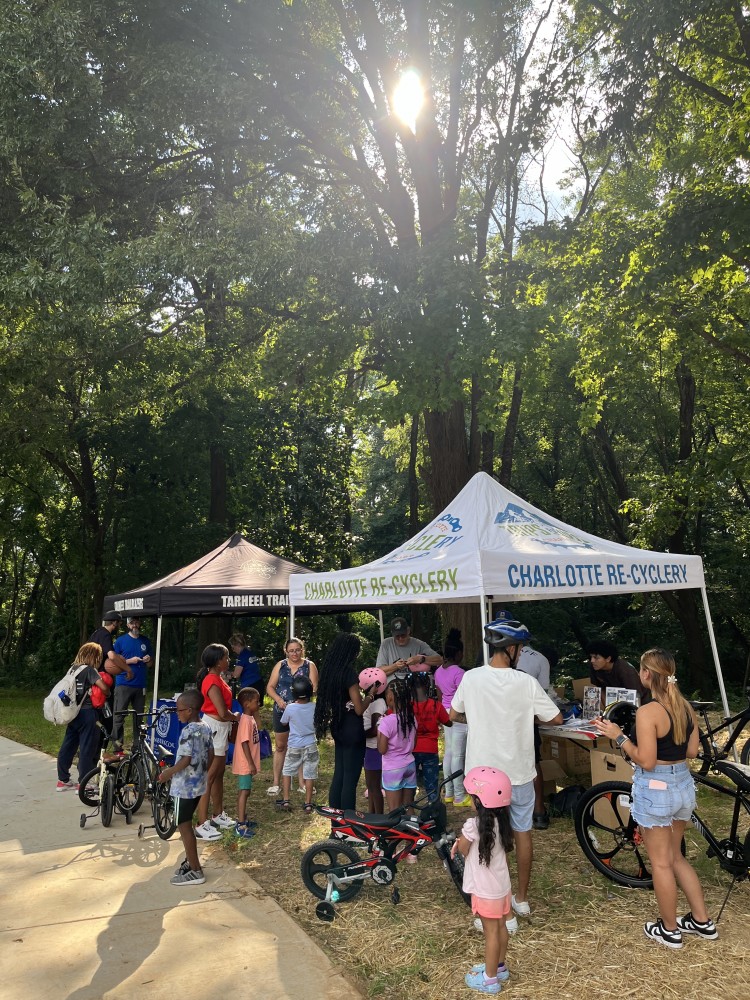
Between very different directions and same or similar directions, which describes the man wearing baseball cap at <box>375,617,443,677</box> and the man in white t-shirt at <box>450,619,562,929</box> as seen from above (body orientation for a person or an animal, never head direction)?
very different directions

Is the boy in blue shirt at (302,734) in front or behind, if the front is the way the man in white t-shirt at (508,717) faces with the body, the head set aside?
in front

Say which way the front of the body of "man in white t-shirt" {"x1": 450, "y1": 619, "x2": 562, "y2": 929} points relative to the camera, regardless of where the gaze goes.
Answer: away from the camera

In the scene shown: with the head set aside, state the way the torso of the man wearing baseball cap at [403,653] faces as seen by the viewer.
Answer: toward the camera

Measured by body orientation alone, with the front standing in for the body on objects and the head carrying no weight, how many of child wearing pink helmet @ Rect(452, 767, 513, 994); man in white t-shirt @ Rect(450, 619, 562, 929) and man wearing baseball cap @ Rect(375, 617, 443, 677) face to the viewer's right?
0

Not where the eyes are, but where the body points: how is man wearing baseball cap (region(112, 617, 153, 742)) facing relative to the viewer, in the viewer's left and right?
facing the viewer

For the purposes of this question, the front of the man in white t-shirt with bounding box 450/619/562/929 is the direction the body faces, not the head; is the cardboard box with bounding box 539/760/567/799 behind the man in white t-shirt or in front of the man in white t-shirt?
in front

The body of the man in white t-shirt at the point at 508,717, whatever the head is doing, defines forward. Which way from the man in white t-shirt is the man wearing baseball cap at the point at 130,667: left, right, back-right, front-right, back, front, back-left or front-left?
front-left

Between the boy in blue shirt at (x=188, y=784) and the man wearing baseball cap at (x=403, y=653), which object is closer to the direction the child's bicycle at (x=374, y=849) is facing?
the man wearing baseball cap

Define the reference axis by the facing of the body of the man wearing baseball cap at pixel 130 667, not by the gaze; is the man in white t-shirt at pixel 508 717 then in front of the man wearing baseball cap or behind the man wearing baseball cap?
in front

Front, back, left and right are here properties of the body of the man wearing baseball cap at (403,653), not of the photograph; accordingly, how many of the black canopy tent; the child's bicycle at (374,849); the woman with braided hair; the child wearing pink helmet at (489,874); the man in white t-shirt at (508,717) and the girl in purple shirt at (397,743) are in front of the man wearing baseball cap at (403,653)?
5

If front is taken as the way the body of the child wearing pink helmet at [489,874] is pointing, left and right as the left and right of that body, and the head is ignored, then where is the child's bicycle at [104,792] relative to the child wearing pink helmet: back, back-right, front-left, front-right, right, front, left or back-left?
front

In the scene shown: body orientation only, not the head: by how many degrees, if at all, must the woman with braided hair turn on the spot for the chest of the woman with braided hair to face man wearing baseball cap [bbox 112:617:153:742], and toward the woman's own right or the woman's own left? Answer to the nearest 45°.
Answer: approximately 90° to the woman's own left

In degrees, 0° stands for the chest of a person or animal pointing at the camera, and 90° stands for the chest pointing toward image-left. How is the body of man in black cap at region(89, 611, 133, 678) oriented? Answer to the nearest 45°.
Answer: approximately 270°
